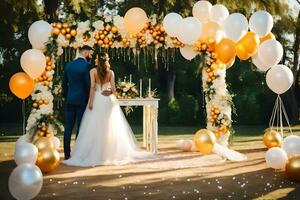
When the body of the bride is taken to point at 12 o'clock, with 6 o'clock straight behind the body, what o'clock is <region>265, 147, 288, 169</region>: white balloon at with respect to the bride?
The white balloon is roughly at 4 o'clock from the bride.

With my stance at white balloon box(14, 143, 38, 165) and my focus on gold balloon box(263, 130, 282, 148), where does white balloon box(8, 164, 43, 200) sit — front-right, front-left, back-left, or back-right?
back-right

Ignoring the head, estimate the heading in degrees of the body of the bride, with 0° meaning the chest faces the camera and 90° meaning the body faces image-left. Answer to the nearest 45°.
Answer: approximately 180°

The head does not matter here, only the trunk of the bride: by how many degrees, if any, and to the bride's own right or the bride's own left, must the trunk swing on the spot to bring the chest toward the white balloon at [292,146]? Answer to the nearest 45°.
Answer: approximately 90° to the bride's own right

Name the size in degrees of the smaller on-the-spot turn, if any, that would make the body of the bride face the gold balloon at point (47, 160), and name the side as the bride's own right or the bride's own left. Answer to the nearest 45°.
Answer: approximately 135° to the bride's own left

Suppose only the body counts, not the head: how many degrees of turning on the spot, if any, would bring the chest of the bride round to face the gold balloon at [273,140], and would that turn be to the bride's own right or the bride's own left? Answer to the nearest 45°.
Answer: approximately 90° to the bride's own right
